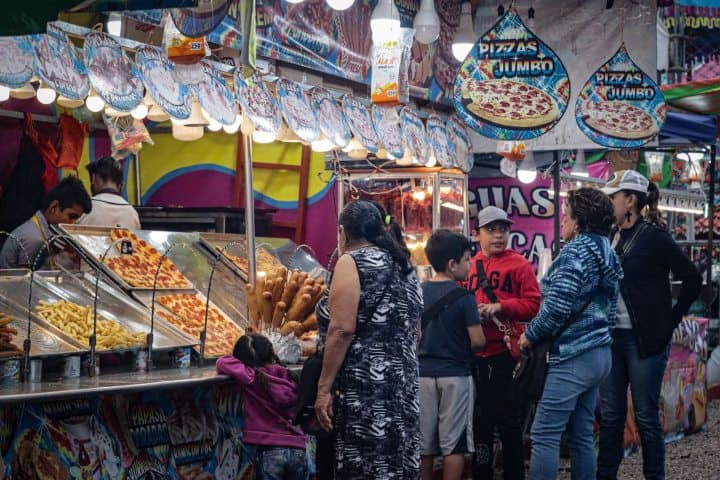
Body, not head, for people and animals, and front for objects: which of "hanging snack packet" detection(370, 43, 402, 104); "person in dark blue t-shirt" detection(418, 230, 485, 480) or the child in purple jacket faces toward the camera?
the hanging snack packet

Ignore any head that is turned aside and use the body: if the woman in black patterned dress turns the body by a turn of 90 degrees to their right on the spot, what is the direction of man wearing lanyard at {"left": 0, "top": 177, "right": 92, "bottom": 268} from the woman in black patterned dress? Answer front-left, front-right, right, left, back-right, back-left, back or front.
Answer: left

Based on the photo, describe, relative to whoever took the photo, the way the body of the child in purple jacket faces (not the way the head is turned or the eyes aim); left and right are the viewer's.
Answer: facing away from the viewer and to the left of the viewer

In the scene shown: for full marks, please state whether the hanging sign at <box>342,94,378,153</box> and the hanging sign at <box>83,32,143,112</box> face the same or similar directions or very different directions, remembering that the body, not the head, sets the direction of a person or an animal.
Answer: same or similar directions

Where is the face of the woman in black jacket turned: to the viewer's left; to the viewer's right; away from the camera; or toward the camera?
to the viewer's left

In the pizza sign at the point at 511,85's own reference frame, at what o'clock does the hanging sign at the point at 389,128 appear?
The hanging sign is roughly at 2 o'clock from the pizza sign.

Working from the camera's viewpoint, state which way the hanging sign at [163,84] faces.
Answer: facing the viewer and to the right of the viewer

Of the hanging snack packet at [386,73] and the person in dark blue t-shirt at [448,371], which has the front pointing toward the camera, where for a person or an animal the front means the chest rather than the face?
the hanging snack packet

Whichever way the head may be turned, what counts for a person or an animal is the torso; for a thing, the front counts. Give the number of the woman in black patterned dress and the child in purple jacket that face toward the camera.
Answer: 0

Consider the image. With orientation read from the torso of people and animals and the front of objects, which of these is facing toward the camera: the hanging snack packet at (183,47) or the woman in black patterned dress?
the hanging snack packet

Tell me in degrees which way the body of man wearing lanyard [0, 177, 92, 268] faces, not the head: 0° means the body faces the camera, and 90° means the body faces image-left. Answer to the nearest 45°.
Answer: approximately 315°

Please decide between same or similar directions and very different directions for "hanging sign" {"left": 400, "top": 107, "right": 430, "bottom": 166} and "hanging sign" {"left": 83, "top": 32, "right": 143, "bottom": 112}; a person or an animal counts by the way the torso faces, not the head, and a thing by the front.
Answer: same or similar directions
